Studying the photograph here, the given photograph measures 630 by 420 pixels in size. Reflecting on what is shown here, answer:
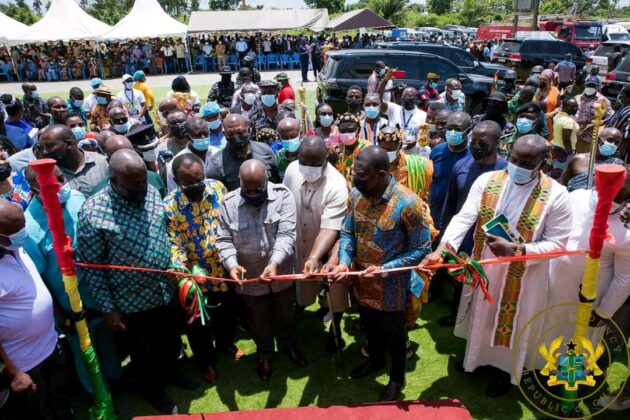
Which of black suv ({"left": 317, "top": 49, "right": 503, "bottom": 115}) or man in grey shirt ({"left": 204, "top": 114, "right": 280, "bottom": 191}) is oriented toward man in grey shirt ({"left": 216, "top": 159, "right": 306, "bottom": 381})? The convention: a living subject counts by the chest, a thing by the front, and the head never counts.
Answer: man in grey shirt ({"left": 204, "top": 114, "right": 280, "bottom": 191})

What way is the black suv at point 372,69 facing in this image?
to the viewer's right

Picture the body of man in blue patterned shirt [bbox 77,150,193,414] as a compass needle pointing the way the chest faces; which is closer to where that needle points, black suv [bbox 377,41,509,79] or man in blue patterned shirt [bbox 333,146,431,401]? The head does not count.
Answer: the man in blue patterned shirt

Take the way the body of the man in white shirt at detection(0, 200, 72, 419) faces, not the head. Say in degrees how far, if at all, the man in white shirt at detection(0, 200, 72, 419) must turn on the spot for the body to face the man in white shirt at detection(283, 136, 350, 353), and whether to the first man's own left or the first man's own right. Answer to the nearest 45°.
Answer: approximately 45° to the first man's own left

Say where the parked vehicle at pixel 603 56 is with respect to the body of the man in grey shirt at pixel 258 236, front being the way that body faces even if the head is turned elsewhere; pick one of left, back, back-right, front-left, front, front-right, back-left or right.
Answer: back-left

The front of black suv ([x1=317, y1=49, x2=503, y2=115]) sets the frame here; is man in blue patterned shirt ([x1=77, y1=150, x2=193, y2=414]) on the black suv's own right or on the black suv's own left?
on the black suv's own right

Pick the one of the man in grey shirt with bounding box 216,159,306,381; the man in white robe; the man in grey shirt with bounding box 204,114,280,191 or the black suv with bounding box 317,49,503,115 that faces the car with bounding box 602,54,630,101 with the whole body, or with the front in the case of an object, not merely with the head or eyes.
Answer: the black suv

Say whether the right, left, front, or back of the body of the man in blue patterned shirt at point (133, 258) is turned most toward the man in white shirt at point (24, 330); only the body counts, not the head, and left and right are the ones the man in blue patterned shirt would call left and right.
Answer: right

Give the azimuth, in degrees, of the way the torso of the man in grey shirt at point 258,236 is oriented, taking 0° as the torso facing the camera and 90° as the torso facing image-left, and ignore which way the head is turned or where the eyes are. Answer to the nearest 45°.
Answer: approximately 0°
